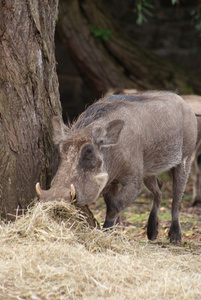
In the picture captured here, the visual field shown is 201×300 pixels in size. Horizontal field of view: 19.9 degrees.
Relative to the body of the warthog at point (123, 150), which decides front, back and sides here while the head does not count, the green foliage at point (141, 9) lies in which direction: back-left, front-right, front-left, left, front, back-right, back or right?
back-right

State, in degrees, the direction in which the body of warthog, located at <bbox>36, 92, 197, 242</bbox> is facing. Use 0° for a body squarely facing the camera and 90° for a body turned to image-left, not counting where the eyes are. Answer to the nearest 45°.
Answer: approximately 45°

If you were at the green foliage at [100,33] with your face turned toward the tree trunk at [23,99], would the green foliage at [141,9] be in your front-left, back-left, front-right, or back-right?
back-left

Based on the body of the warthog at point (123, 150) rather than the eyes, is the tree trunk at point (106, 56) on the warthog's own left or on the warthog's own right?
on the warthog's own right

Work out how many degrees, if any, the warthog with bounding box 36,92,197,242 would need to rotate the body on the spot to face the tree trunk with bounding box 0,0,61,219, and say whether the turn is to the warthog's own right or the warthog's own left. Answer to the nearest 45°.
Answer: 0° — it already faces it

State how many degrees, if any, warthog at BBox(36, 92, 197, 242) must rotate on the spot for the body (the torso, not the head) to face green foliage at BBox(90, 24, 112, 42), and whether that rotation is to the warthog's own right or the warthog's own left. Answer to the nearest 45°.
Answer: approximately 135° to the warthog's own right
